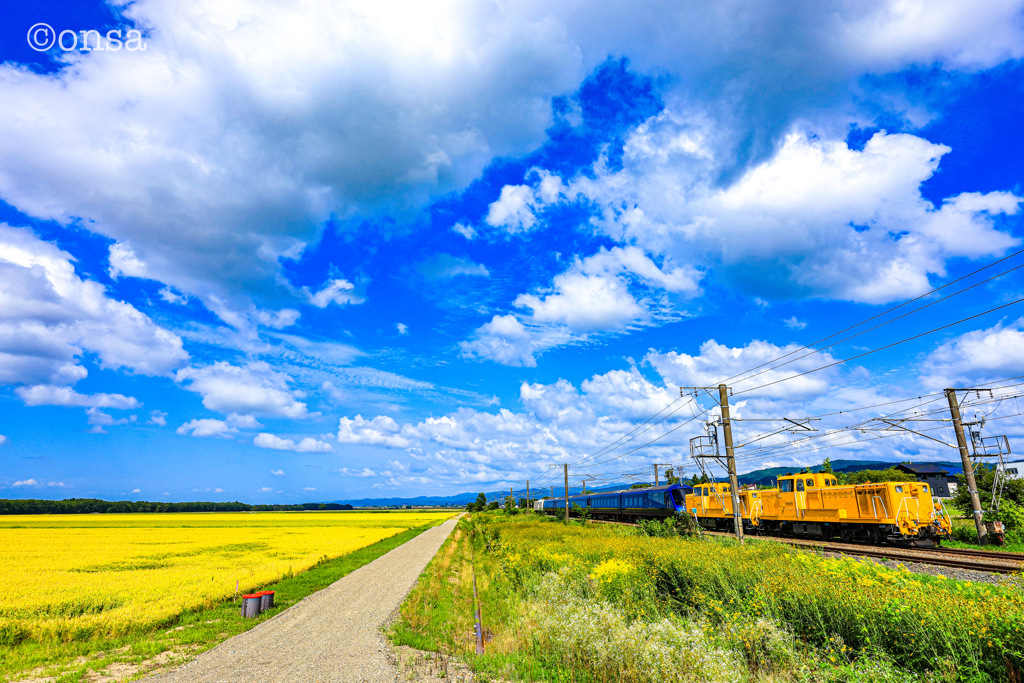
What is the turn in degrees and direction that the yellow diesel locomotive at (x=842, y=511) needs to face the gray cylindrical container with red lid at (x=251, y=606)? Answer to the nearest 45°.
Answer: approximately 90° to its right

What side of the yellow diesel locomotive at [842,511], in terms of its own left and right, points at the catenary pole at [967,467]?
front

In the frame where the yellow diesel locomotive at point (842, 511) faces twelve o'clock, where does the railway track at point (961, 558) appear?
The railway track is roughly at 1 o'clock from the yellow diesel locomotive.

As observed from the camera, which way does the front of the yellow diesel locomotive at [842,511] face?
facing the viewer and to the right of the viewer
